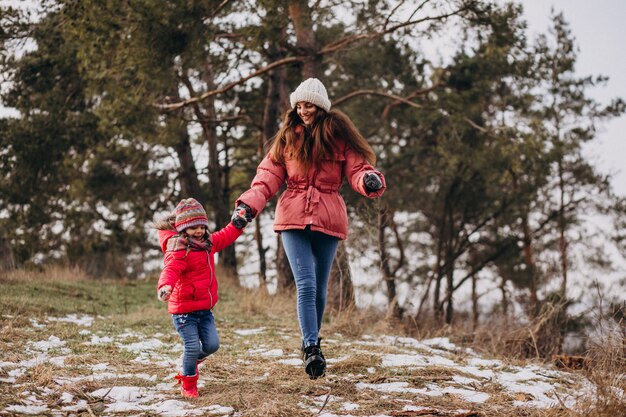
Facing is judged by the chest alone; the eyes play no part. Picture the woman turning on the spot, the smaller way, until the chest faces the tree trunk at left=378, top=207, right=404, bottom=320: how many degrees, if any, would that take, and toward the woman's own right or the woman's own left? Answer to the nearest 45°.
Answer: approximately 180°

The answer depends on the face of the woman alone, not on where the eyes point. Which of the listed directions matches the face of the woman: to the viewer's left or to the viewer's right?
to the viewer's left

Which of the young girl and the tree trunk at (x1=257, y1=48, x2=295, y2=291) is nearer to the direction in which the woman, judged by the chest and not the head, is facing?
the young girl

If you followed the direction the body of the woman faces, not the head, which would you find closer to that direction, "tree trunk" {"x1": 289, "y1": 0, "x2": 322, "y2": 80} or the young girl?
the young girl

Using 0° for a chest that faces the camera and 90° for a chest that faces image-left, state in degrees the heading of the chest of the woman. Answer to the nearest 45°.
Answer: approximately 0°

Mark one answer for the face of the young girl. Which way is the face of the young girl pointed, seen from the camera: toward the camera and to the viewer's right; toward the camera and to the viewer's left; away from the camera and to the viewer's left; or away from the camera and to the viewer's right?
toward the camera and to the viewer's right

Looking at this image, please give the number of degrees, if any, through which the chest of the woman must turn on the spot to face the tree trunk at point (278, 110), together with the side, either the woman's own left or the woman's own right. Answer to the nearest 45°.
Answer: approximately 180°

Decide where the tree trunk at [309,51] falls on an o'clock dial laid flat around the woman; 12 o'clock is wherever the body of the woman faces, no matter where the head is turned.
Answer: The tree trunk is roughly at 6 o'clock from the woman.

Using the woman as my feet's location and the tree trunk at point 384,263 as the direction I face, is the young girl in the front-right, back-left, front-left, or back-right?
back-left

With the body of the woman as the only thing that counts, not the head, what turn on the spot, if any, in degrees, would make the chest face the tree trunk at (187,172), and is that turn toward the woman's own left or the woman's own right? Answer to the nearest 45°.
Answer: approximately 180°

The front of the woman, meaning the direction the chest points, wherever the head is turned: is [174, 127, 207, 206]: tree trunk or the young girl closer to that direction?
the young girl

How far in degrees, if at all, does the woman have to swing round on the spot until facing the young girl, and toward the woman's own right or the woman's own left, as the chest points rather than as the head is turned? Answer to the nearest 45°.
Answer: approximately 90° to the woman's own right
